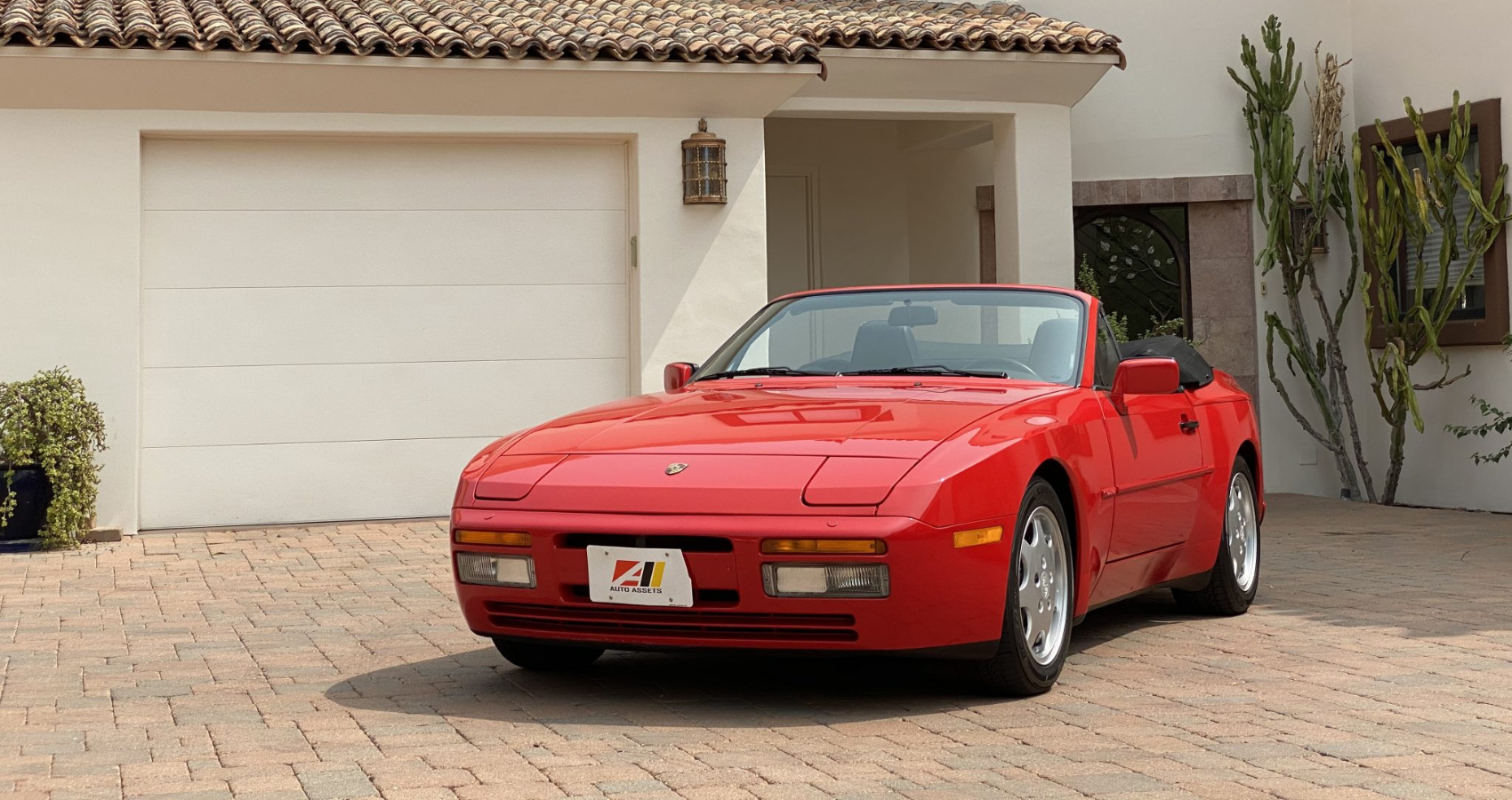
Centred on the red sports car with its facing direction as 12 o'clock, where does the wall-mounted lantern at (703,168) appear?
The wall-mounted lantern is roughly at 4 o'clock from the red sports car.

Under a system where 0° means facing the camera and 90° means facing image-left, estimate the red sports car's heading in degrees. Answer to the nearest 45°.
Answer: approximately 45°

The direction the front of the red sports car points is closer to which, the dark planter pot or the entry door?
the dark planter pot

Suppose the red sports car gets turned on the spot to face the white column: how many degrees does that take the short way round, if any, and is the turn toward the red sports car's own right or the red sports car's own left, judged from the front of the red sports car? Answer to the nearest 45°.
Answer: approximately 135° to the red sports car's own right

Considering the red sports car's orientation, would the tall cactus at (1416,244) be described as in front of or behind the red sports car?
behind

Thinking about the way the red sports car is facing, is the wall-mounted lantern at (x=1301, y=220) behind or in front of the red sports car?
behind

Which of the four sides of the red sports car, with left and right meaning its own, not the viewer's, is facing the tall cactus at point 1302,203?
back

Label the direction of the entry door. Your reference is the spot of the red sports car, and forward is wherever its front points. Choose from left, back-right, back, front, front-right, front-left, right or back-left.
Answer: back-right

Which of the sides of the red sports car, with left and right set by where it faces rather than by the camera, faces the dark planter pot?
right
